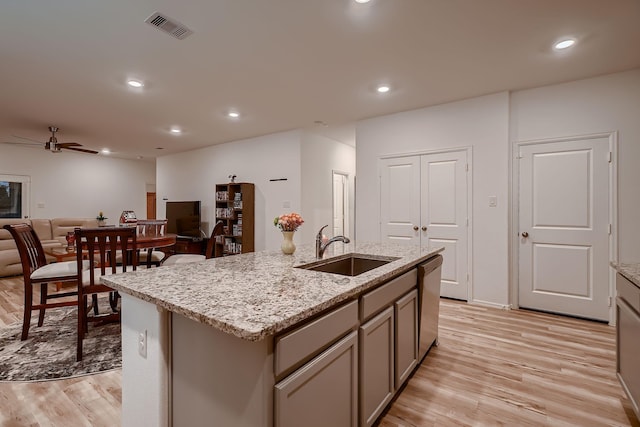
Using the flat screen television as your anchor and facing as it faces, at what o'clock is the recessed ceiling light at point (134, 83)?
The recessed ceiling light is roughly at 11 o'clock from the flat screen television.

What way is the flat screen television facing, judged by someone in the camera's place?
facing the viewer and to the left of the viewer

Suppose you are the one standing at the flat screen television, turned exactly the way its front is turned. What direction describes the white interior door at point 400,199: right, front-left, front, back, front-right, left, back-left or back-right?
left

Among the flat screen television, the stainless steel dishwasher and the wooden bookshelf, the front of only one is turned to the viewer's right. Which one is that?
the stainless steel dishwasher

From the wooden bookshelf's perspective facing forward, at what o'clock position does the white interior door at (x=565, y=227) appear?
The white interior door is roughly at 9 o'clock from the wooden bookshelf.

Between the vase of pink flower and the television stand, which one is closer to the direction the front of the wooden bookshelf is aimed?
the vase of pink flower

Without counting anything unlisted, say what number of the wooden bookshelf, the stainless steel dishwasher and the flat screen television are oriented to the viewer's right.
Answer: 1

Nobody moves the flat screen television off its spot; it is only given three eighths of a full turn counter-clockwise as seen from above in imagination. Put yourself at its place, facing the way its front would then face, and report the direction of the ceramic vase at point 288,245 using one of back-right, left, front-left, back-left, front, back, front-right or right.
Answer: right

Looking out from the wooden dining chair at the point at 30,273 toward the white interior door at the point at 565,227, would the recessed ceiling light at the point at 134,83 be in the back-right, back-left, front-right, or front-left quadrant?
front-left

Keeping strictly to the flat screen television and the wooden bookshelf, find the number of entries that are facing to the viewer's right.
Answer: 0

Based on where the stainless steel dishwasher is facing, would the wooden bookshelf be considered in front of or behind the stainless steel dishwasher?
behind

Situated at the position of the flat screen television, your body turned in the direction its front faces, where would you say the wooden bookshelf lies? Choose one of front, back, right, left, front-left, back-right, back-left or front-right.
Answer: left

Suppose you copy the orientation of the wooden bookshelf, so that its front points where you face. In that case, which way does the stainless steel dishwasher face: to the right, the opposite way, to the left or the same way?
to the left

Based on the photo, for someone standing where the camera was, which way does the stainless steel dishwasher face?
facing to the right of the viewer

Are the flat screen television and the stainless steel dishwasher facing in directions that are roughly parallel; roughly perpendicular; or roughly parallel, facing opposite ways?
roughly perpendicular

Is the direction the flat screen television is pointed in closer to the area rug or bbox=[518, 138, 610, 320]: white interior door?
the area rug

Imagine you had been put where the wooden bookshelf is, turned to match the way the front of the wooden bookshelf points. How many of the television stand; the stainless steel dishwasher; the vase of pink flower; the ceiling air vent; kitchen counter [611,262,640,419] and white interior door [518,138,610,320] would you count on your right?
1

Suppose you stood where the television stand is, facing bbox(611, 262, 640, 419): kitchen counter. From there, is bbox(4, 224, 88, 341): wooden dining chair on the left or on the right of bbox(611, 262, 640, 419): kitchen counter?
right

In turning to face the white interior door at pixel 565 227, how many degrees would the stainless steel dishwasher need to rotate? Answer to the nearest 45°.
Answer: approximately 45° to its left
